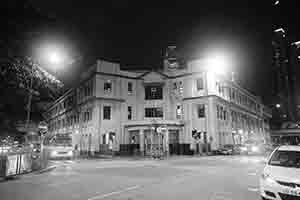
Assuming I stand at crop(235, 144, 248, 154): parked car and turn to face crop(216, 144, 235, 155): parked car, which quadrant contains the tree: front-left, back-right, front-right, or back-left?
front-left

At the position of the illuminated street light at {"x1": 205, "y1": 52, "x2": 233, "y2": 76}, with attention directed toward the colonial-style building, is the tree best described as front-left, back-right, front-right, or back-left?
front-left

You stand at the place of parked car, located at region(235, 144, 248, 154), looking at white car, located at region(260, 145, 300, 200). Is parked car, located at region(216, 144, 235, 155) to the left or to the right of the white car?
right

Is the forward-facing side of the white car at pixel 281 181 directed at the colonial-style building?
no

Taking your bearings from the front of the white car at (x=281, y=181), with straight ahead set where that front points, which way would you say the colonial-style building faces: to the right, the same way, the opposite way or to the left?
the same way

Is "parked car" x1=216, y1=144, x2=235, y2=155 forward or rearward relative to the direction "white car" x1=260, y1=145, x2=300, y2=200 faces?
rearward

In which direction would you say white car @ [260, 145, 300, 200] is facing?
toward the camera

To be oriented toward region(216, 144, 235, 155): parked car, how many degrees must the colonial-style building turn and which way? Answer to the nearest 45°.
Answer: approximately 90° to its left

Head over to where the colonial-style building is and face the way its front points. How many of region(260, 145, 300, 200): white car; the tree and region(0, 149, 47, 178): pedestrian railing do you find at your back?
0

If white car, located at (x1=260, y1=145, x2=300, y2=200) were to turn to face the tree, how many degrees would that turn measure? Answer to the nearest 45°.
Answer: approximately 90° to its right

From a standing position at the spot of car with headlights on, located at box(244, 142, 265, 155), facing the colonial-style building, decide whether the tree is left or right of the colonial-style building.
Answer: left

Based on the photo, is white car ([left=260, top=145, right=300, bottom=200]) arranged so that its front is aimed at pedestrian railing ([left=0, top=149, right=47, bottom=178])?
no

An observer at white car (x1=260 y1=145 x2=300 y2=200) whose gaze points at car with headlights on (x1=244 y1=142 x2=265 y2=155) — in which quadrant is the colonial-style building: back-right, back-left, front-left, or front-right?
front-left

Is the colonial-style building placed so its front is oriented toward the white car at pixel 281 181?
yes

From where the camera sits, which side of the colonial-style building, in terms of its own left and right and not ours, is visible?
front

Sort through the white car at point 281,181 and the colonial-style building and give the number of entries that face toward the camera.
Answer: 2
